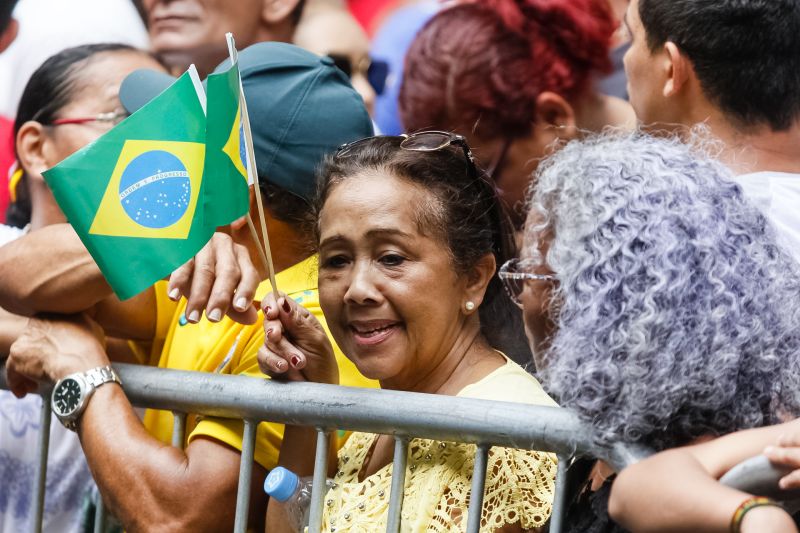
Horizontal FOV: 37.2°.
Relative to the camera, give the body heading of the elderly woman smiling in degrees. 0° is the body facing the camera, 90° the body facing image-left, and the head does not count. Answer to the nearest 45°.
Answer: approximately 45°

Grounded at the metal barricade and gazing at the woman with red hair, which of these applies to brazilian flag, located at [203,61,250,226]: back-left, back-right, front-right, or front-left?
front-left

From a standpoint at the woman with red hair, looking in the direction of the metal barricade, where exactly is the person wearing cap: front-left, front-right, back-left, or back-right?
front-right

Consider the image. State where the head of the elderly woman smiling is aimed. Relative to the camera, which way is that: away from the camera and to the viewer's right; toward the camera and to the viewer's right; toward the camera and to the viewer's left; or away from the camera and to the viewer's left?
toward the camera and to the viewer's left

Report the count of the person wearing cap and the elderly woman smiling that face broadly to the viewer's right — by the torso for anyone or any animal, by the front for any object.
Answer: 0
